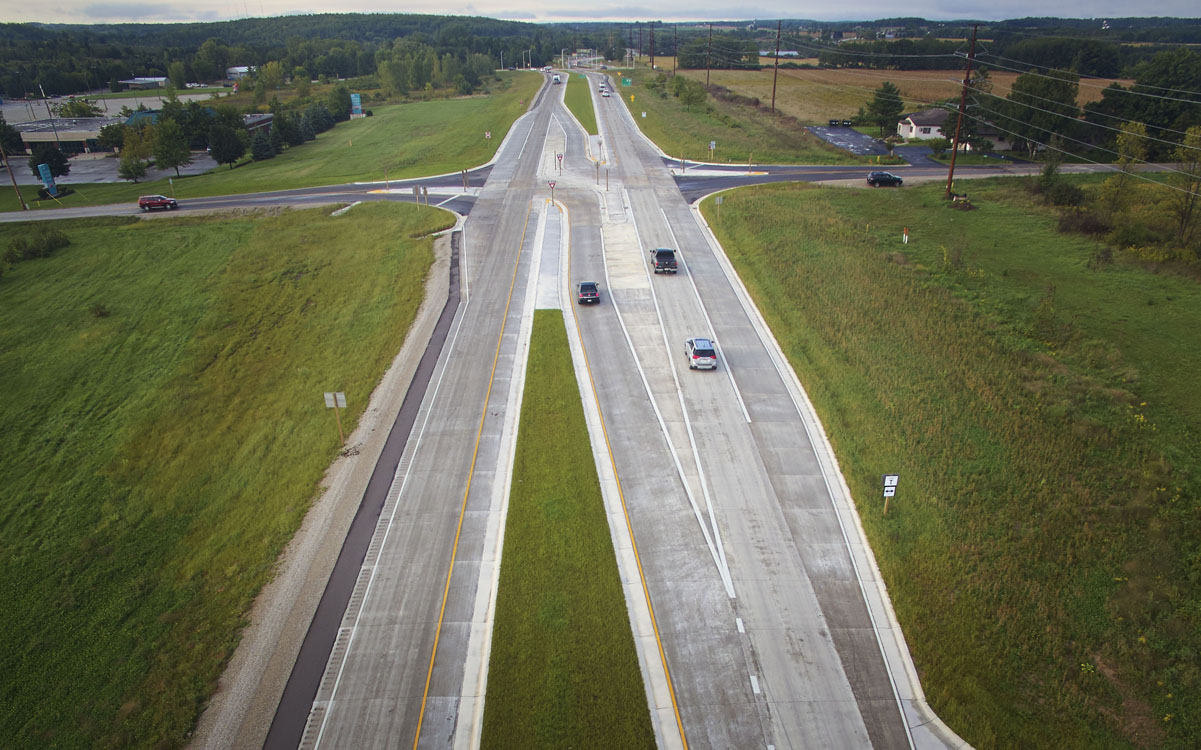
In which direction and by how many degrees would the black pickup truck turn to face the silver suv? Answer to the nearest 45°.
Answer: approximately 180°

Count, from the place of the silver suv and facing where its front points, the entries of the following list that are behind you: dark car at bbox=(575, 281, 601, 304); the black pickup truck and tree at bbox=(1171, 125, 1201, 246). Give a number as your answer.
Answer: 0

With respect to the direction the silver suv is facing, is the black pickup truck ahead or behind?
ahead

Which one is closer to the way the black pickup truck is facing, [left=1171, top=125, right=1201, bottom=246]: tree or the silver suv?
the tree

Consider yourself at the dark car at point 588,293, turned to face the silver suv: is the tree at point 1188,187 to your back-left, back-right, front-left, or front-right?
front-left

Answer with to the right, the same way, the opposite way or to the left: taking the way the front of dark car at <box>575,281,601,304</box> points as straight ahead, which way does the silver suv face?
the same way

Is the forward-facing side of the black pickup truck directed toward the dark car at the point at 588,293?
no

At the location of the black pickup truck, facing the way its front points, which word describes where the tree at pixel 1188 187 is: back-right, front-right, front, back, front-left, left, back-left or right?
right

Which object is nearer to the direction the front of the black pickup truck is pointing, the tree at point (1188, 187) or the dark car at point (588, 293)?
the tree

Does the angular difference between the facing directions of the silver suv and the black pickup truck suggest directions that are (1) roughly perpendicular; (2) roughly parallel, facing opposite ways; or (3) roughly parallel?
roughly parallel

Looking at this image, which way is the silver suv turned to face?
away from the camera

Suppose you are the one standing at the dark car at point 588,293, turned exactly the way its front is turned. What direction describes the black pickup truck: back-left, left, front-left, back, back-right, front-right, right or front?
front-right

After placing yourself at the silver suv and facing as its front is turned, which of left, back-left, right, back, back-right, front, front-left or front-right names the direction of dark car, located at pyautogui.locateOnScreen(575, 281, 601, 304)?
front-left

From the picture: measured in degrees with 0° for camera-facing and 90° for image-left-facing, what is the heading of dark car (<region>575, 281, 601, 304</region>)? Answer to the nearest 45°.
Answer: approximately 180°

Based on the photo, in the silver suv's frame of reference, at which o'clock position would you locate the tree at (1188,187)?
The tree is roughly at 2 o'clock from the silver suv.

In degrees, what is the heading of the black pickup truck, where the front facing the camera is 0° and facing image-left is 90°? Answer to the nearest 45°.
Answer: approximately 180°
